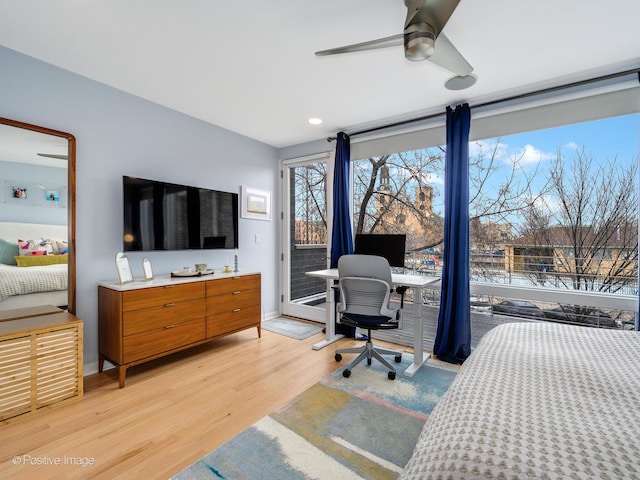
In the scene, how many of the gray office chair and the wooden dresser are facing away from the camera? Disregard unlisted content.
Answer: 1

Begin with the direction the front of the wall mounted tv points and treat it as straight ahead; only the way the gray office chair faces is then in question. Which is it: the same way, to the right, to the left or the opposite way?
to the left

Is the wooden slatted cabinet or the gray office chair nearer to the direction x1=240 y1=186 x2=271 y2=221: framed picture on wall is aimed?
the gray office chair

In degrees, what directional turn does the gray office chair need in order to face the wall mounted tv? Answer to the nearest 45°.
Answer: approximately 90° to its left

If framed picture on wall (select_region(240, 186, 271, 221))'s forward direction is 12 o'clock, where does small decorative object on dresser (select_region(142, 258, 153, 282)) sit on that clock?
The small decorative object on dresser is roughly at 3 o'clock from the framed picture on wall.

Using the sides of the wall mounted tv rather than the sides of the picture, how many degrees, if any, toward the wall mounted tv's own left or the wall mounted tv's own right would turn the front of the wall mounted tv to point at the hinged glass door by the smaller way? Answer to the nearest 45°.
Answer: approximately 90° to the wall mounted tv's own left

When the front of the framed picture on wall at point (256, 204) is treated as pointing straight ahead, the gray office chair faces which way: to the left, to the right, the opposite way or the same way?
to the left

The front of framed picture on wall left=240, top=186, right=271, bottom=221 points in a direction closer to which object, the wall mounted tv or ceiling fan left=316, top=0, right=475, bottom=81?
the ceiling fan

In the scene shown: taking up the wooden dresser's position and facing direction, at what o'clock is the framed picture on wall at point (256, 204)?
The framed picture on wall is roughly at 9 o'clock from the wooden dresser.

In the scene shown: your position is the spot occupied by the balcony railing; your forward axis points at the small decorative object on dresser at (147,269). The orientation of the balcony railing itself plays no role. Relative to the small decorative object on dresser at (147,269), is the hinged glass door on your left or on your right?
right

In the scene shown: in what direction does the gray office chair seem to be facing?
away from the camera

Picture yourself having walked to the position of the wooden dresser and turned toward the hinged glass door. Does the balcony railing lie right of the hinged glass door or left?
right

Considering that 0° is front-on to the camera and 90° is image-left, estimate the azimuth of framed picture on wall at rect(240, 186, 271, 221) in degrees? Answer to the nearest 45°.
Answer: approximately 315°

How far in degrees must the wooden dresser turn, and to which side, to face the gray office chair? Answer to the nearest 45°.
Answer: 0° — it already faces it

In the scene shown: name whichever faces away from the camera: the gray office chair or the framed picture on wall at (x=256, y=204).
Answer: the gray office chair
